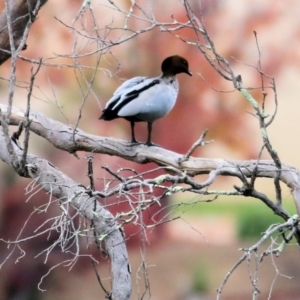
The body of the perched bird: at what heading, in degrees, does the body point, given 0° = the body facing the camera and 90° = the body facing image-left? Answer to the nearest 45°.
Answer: approximately 270°
